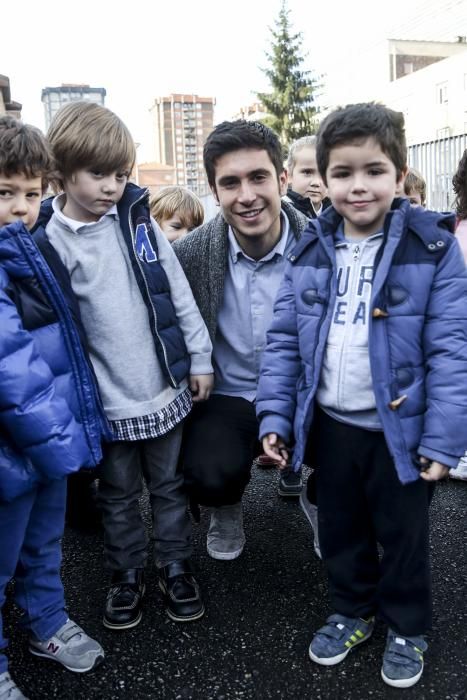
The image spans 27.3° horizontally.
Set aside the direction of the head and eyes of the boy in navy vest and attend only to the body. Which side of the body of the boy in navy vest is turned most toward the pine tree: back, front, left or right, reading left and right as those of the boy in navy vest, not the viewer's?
back

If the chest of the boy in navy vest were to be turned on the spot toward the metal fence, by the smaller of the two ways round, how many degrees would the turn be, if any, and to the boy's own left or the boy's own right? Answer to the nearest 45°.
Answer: approximately 135° to the boy's own left

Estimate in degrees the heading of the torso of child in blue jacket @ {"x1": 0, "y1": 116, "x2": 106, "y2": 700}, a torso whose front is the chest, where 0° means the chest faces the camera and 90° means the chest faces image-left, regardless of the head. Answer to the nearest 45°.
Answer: approximately 315°

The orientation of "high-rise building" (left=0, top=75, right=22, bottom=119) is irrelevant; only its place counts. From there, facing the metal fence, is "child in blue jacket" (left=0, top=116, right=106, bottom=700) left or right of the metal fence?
right

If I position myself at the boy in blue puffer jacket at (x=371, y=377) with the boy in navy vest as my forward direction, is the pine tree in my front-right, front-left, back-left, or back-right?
front-right

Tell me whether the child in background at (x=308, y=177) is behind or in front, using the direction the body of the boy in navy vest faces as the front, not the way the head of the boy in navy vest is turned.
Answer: behind

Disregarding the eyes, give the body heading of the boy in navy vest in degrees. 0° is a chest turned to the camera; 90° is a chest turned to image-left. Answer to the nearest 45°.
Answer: approximately 0°

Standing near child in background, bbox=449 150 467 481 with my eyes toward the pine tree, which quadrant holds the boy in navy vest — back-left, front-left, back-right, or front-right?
back-left

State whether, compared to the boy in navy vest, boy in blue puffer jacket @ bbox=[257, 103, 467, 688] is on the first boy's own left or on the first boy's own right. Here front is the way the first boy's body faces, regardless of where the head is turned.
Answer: on the first boy's own left

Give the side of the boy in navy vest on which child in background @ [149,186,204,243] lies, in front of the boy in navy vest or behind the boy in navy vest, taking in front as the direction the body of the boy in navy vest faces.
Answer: behind

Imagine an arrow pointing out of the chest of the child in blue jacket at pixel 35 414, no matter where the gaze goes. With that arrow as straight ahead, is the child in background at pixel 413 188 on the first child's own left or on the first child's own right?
on the first child's own left

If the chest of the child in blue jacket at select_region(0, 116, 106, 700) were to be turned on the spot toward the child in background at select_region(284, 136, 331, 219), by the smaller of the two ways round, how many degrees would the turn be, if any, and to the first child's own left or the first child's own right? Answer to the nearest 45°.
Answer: approximately 90° to the first child's own left

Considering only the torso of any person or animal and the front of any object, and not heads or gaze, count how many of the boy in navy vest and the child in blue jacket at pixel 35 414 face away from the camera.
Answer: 0

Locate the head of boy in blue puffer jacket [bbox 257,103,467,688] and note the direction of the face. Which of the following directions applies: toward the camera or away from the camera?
toward the camera
